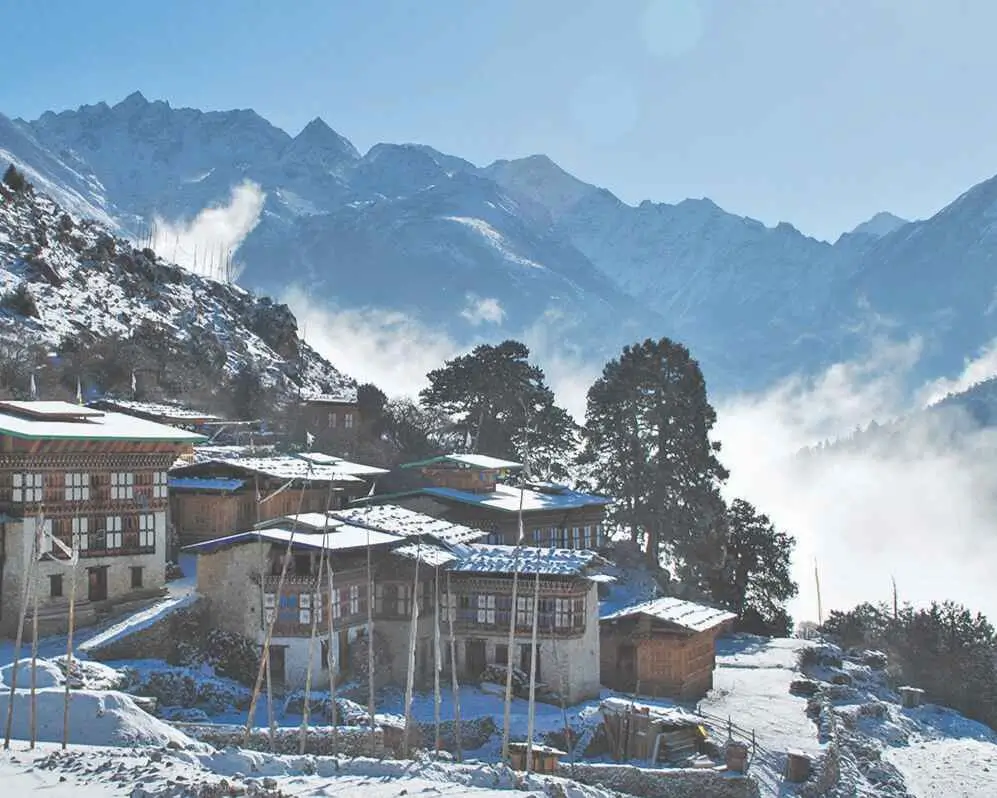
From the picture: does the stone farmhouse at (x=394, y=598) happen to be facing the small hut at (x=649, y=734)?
no

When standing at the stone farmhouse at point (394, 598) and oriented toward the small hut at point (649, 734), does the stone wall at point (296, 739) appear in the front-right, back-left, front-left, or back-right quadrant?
front-right

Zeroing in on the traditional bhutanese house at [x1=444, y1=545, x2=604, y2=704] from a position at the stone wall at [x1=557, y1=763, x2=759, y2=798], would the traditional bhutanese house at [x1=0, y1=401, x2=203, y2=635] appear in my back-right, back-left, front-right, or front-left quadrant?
front-left

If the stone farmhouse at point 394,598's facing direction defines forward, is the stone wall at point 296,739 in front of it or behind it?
in front

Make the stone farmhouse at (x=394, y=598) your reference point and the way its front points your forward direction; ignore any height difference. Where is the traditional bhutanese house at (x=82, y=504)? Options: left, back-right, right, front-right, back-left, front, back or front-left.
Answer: right

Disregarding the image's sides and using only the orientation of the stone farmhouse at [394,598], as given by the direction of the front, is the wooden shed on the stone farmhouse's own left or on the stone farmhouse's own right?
on the stone farmhouse's own left

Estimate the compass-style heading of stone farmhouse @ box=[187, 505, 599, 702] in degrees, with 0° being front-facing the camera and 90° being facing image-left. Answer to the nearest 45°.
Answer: approximately 0°

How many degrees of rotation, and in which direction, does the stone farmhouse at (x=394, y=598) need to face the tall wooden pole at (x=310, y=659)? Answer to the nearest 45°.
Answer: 0° — it already faces it

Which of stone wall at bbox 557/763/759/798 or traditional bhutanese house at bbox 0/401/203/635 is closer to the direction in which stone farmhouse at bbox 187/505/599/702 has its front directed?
the stone wall
